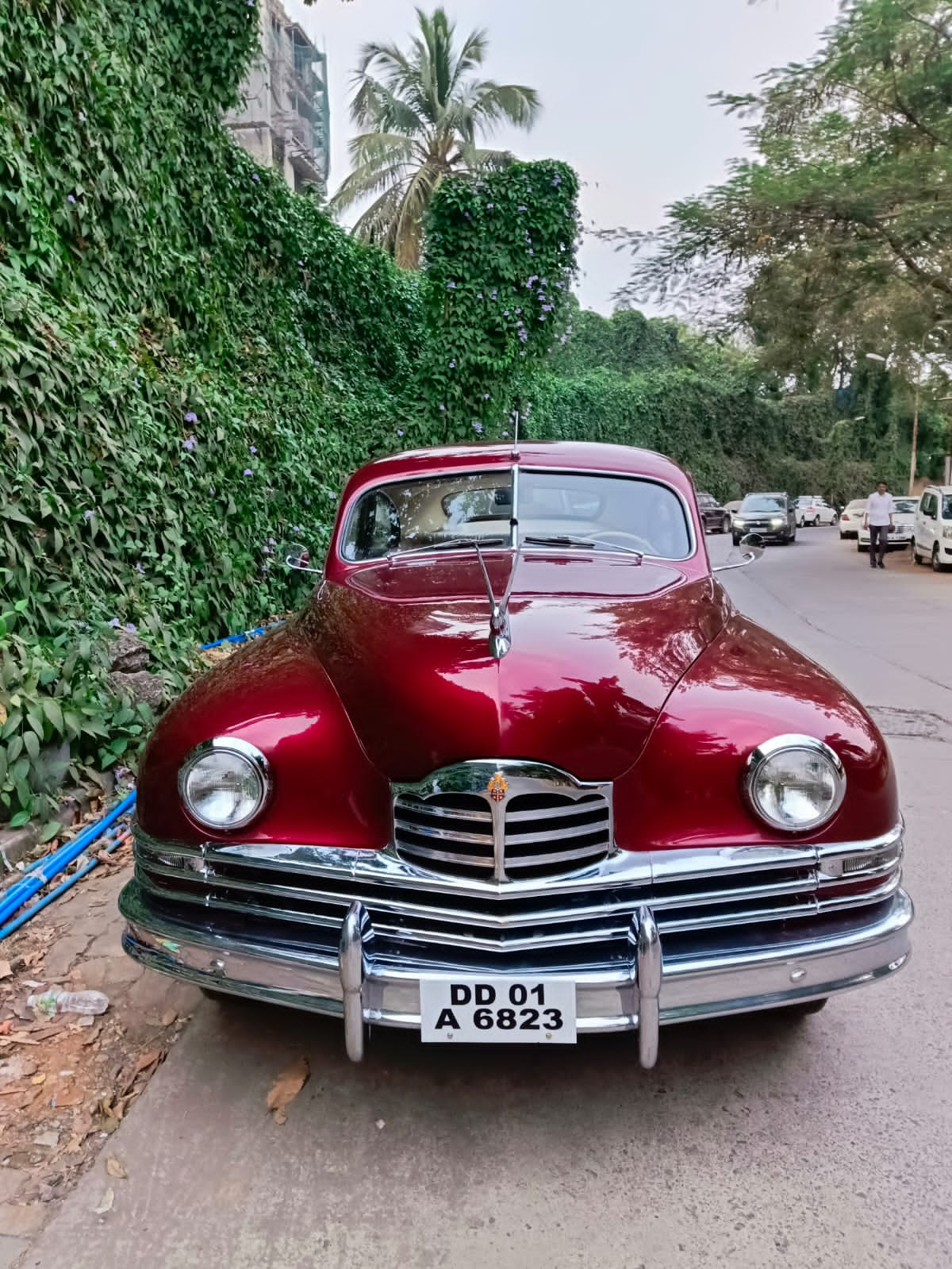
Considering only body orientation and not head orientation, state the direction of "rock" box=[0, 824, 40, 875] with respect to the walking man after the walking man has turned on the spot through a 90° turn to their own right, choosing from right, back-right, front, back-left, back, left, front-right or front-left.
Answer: left

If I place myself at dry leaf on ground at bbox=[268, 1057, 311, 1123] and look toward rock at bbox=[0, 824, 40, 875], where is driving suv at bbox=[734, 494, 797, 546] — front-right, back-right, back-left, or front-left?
front-right

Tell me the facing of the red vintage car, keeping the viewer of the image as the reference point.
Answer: facing the viewer

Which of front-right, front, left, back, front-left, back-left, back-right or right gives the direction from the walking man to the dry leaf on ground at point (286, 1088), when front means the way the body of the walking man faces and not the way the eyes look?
front

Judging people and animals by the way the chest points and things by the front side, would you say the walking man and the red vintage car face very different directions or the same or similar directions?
same or similar directions

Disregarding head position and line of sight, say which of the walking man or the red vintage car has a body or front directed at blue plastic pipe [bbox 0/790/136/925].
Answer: the walking man

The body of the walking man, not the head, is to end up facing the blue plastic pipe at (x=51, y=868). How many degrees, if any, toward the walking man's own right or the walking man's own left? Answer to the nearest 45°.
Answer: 0° — they already face it

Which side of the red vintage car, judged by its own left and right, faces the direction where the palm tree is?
back

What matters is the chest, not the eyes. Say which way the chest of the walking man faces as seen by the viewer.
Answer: toward the camera

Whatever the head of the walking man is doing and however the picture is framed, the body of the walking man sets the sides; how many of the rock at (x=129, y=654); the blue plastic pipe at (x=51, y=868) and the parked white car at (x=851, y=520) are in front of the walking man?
2

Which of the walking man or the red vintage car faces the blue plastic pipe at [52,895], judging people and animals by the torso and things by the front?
the walking man

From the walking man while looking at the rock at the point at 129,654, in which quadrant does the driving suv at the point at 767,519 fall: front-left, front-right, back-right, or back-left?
back-right
